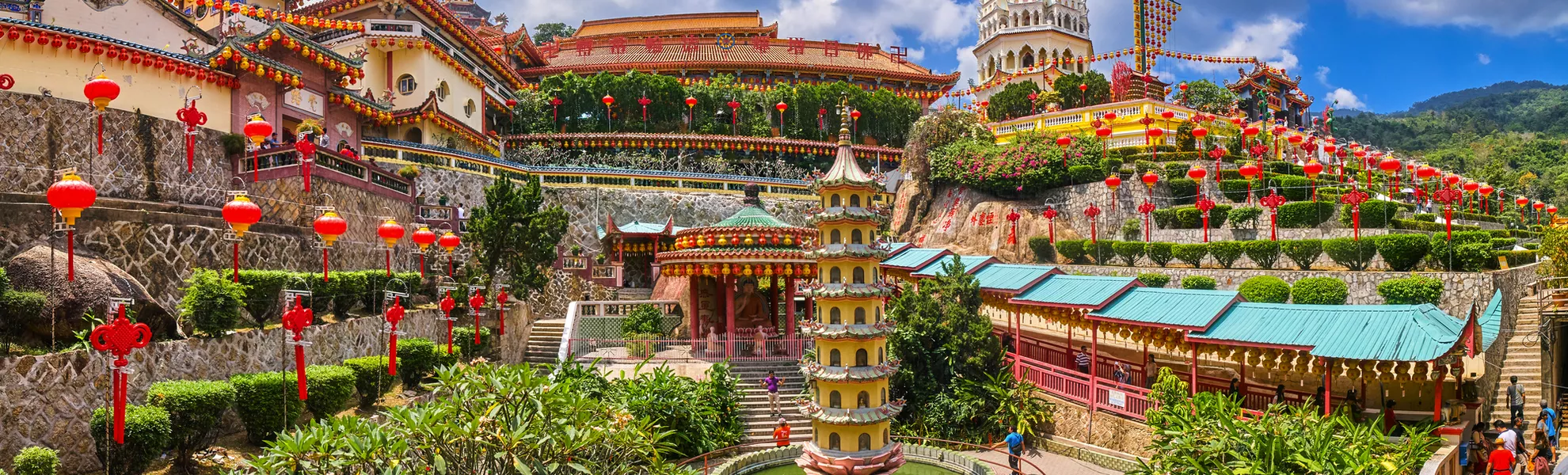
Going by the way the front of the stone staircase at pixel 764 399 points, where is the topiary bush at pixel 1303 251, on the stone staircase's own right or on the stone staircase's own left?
on the stone staircase's own left

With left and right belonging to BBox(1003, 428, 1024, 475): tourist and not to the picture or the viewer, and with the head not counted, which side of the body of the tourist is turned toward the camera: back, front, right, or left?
back

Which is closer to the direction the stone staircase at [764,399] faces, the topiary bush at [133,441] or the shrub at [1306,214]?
the topiary bush

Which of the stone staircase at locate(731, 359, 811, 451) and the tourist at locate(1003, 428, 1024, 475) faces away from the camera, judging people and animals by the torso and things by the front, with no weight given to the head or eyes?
the tourist

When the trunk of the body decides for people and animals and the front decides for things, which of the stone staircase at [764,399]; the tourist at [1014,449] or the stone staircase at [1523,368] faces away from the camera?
the tourist

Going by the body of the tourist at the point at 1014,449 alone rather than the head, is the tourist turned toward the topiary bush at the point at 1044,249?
yes

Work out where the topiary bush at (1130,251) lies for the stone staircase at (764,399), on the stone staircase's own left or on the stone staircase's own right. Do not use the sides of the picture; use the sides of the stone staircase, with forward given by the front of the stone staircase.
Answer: on the stone staircase's own left

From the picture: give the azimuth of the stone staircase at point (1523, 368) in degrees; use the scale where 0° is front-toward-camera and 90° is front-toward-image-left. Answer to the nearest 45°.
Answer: approximately 0°

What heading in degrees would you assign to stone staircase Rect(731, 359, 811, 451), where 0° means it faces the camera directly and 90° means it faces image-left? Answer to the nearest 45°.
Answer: approximately 0°

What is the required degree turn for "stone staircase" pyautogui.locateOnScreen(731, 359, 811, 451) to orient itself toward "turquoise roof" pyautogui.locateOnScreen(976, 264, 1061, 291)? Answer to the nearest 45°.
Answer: approximately 90° to its left
